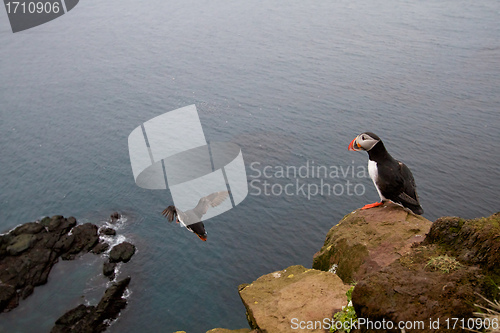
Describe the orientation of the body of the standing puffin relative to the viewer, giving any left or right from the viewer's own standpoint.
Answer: facing to the left of the viewer

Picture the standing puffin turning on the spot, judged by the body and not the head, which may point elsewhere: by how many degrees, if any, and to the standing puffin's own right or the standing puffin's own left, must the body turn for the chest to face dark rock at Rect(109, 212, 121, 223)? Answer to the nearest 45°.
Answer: approximately 45° to the standing puffin's own right

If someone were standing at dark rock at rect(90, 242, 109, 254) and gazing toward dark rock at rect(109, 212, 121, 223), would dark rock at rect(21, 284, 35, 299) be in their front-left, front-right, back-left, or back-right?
back-left

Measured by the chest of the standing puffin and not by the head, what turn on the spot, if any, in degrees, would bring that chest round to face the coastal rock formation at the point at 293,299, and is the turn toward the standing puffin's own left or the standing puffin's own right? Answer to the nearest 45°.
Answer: approximately 45° to the standing puffin's own left

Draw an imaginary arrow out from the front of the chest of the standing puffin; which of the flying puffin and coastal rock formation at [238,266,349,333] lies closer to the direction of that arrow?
the flying puffin
